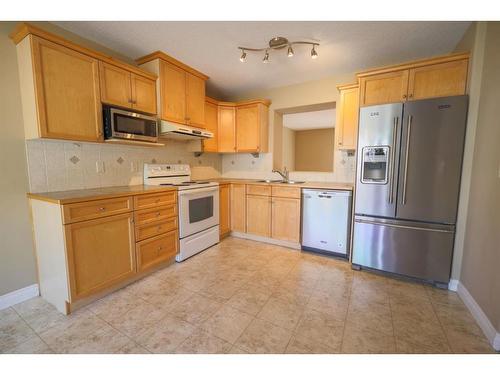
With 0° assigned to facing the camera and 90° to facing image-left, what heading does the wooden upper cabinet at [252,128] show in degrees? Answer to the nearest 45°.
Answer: approximately 45°

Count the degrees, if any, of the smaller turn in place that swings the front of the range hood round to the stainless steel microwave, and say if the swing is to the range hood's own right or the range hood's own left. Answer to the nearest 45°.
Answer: approximately 90° to the range hood's own right

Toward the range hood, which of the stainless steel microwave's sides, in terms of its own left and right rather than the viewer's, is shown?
left

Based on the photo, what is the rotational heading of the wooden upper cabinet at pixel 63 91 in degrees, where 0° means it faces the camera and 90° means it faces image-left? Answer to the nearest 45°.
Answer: approximately 315°

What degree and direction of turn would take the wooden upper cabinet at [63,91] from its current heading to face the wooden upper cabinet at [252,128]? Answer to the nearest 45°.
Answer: approximately 45° to its left
